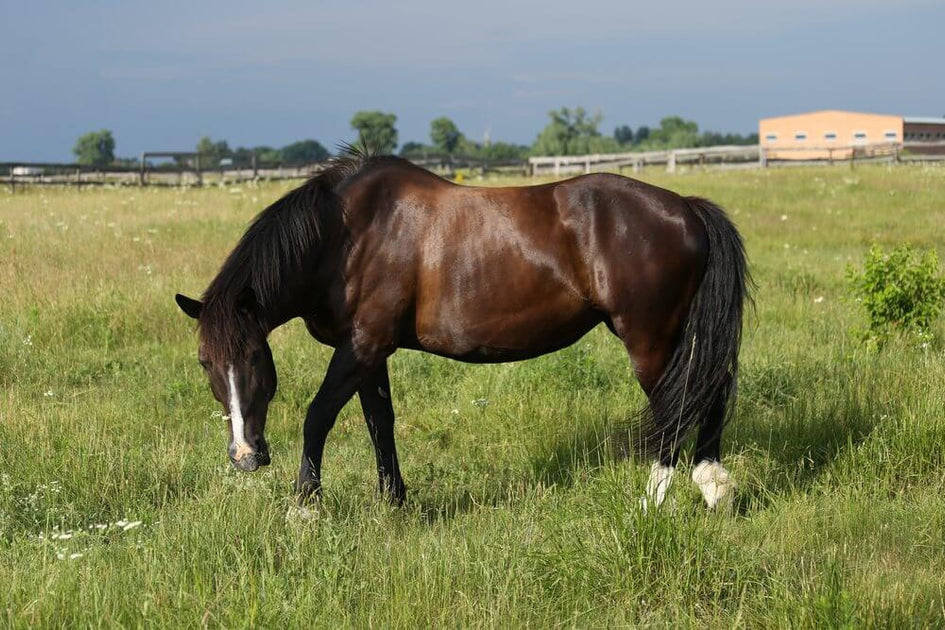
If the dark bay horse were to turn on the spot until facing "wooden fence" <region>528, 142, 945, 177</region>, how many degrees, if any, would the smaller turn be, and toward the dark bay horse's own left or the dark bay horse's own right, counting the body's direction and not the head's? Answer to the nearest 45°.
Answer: approximately 90° to the dark bay horse's own right

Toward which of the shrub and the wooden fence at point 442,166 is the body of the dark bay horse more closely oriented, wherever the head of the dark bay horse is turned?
the wooden fence

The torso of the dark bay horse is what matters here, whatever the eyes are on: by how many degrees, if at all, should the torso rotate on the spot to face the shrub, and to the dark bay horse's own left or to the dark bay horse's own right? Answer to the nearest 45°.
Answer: approximately 135° to the dark bay horse's own right

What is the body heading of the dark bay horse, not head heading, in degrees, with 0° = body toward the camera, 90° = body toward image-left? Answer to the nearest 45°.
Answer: approximately 90°

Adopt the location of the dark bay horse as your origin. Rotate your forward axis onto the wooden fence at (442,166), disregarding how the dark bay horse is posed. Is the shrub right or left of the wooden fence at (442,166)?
right

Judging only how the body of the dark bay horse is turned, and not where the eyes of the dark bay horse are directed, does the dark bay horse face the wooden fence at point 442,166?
no
